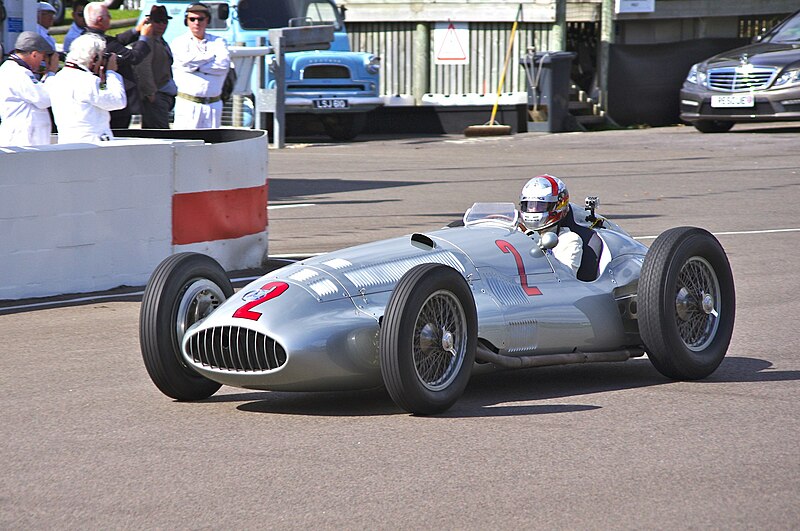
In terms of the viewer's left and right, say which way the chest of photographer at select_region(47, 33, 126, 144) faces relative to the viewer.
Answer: facing away from the viewer and to the right of the viewer

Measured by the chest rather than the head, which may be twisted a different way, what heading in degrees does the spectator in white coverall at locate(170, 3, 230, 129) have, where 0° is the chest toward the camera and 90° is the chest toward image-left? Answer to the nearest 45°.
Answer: approximately 0°

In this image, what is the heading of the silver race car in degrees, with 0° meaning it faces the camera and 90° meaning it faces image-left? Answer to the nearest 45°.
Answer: approximately 45°

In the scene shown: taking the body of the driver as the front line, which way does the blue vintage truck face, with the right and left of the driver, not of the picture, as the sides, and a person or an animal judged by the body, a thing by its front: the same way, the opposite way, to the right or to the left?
to the left

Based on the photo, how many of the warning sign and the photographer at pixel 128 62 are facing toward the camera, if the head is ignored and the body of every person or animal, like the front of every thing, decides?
1

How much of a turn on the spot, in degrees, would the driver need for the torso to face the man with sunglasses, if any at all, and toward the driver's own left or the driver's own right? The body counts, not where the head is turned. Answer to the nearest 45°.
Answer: approximately 90° to the driver's own right

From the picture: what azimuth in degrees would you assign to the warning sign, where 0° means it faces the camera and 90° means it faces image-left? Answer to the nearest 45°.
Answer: approximately 0°

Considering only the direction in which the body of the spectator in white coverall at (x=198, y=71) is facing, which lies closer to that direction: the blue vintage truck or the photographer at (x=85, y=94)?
the photographer

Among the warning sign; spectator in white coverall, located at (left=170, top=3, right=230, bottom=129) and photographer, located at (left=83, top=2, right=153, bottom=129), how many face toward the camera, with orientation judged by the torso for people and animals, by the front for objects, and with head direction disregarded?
2
